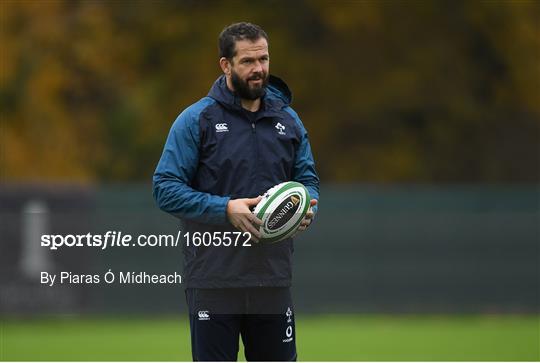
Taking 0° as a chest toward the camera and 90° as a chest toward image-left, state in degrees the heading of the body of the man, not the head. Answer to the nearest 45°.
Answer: approximately 315°

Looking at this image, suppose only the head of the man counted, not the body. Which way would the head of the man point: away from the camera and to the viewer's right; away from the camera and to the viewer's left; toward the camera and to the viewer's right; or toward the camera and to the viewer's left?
toward the camera and to the viewer's right
